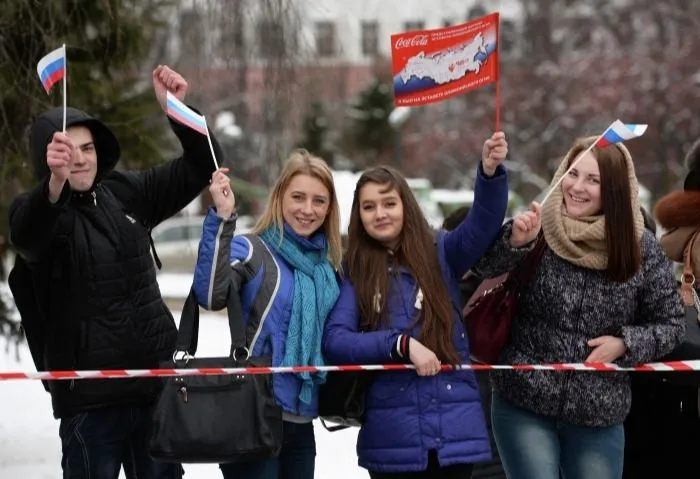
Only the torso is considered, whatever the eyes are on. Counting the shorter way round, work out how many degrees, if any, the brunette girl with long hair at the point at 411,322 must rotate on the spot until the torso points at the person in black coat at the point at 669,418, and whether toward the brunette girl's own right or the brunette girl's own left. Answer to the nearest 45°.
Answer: approximately 135° to the brunette girl's own left

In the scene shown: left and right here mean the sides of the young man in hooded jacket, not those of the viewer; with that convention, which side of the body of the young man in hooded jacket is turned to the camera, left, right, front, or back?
front

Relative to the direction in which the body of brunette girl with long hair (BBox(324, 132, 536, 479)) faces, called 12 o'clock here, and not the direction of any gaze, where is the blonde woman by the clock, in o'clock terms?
The blonde woman is roughly at 3 o'clock from the brunette girl with long hair.

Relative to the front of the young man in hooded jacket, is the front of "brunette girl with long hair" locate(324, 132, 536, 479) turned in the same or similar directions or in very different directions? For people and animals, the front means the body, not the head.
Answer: same or similar directions

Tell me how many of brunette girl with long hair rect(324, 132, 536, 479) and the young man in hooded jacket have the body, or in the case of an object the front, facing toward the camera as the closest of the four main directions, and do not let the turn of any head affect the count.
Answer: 2

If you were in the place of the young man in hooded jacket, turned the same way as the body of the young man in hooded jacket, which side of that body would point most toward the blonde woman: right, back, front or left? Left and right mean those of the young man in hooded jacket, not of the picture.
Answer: left

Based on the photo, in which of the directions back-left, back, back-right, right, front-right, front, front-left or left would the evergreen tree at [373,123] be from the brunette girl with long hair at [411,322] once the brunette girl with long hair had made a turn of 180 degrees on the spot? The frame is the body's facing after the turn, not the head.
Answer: front

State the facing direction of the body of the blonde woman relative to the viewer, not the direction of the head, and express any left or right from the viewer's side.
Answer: facing the viewer and to the right of the viewer

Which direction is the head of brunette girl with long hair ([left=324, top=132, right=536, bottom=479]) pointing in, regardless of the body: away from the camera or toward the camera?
toward the camera

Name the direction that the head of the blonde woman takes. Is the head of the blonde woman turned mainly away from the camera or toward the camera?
toward the camera

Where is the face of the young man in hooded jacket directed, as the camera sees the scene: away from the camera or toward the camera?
toward the camera
